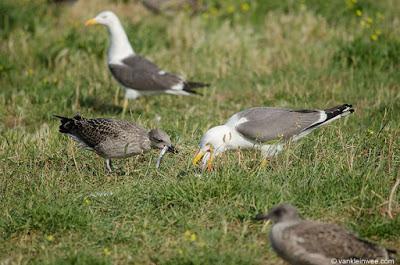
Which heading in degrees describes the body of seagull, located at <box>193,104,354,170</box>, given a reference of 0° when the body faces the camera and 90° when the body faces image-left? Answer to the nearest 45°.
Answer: approximately 90°

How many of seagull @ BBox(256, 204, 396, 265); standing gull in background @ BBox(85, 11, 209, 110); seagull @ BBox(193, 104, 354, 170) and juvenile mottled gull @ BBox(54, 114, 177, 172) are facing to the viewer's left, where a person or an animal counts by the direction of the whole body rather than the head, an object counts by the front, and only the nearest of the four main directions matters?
3

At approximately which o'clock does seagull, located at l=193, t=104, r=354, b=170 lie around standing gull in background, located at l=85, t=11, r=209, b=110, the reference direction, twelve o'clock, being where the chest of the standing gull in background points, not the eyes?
The seagull is roughly at 8 o'clock from the standing gull in background.

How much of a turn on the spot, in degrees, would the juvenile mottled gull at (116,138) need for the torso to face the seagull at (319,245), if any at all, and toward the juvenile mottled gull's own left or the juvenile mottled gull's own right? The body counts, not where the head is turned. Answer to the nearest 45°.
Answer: approximately 45° to the juvenile mottled gull's own right

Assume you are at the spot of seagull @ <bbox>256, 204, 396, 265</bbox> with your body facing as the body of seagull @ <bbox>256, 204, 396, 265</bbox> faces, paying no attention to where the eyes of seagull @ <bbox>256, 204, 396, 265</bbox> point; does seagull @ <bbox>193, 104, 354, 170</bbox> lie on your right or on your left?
on your right

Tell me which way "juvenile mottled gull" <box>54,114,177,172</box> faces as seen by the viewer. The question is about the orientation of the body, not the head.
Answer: to the viewer's right

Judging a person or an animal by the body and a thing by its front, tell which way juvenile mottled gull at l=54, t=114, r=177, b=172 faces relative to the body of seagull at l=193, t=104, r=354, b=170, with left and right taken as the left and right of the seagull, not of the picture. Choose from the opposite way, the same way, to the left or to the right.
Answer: the opposite way

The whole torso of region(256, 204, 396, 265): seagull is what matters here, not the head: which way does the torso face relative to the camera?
to the viewer's left

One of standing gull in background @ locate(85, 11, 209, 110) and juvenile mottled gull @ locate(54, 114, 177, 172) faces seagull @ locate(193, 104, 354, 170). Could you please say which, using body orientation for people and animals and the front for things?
the juvenile mottled gull

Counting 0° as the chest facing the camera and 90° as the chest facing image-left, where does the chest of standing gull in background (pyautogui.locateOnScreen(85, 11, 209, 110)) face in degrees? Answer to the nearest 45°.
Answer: approximately 90°

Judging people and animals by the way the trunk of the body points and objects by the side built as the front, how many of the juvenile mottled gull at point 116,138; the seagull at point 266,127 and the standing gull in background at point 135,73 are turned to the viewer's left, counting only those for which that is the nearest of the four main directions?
2
